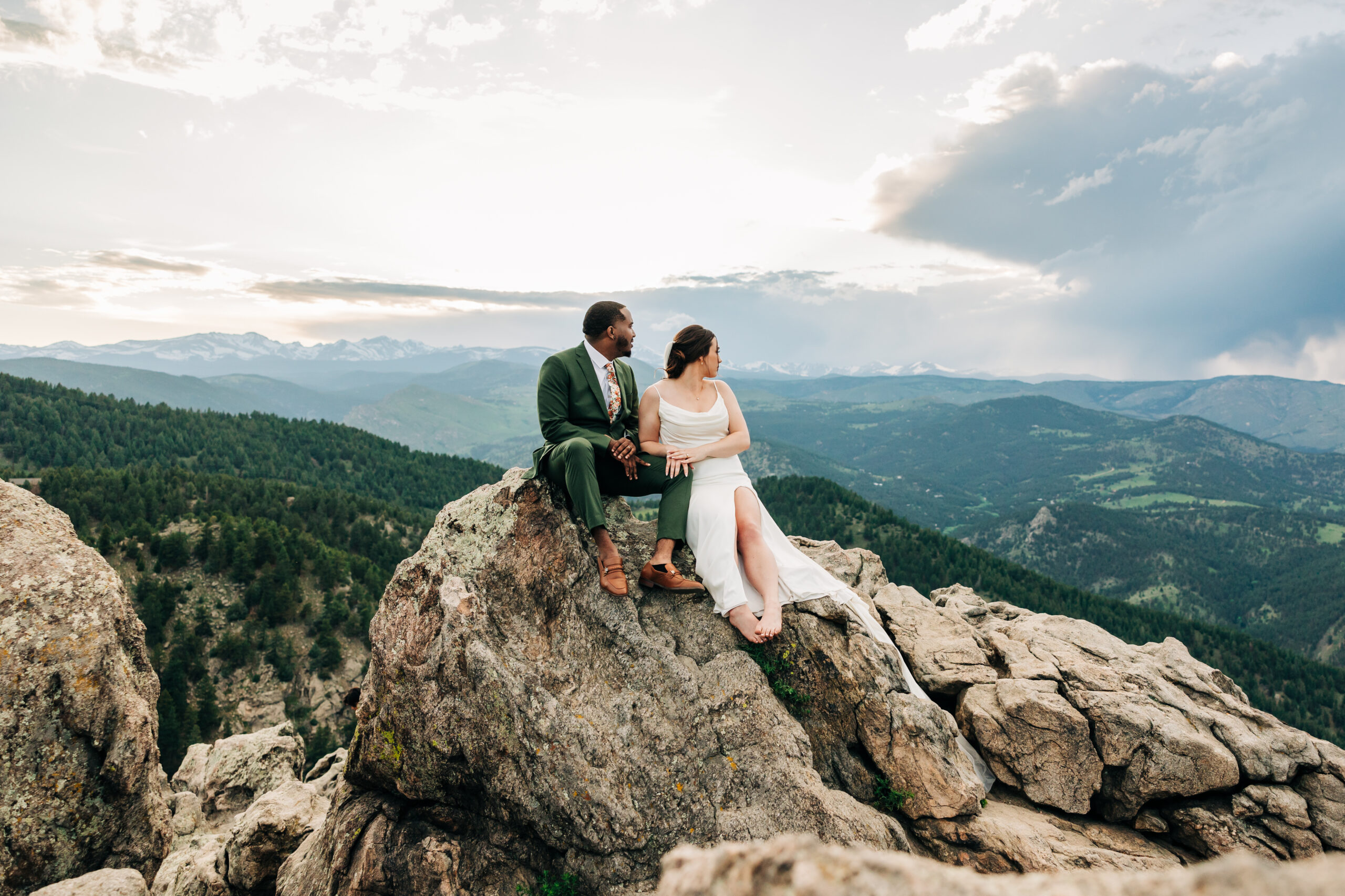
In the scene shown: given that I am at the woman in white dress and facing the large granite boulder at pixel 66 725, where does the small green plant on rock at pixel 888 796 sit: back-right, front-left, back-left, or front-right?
back-left

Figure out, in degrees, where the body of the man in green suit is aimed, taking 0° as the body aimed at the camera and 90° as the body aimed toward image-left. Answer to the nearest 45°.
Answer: approximately 315°

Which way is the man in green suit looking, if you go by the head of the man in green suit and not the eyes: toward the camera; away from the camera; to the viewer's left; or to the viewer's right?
to the viewer's right

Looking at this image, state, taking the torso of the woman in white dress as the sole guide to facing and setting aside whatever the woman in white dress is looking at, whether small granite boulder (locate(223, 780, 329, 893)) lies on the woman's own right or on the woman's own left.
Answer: on the woman's own right

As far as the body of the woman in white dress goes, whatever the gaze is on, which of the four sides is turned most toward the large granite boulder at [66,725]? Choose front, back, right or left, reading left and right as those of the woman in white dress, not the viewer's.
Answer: right

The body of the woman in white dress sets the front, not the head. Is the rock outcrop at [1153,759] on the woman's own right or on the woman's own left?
on the woman's own left

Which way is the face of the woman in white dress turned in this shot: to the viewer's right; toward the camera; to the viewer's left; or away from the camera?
to the viewer's right

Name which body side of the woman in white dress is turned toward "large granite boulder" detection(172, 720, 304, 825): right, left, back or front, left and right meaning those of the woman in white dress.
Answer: right
